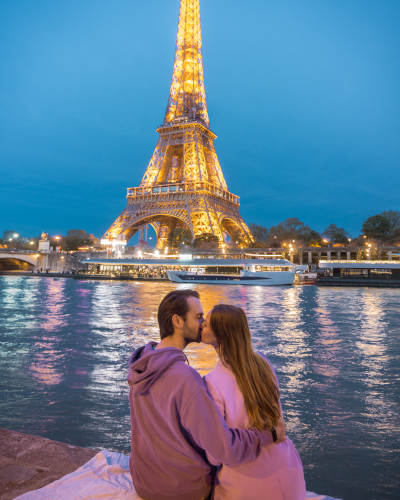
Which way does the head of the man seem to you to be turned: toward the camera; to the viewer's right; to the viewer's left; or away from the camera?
to the viewer's right

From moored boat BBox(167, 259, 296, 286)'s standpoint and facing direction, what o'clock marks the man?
The man is roughly at 9 o'clock from the moored boat.

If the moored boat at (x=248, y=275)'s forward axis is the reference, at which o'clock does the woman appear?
The woman is roughly at 9 o'clock from the moored boat.

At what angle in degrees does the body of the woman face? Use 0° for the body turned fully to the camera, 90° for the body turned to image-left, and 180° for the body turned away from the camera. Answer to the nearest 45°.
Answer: approximately 135°

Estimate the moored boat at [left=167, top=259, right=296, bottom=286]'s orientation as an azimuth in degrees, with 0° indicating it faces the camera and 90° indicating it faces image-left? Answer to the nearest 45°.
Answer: approximately 90°
